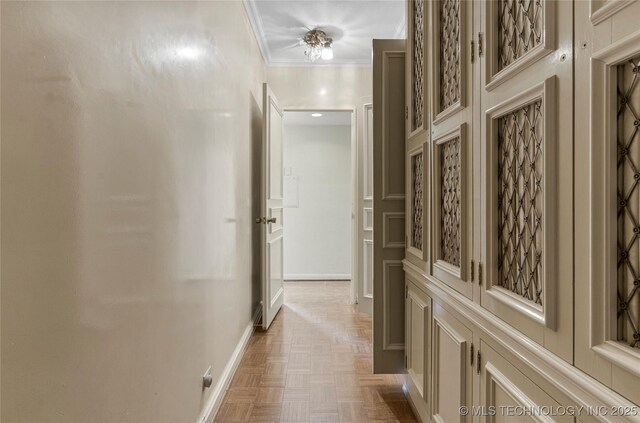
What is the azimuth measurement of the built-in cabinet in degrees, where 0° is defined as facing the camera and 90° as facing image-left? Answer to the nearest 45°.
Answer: approximately 45°

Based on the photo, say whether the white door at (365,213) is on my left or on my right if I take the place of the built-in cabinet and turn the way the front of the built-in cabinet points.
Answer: on my right

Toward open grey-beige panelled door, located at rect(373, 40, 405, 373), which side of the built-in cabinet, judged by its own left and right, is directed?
right

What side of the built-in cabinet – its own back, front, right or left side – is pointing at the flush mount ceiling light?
right

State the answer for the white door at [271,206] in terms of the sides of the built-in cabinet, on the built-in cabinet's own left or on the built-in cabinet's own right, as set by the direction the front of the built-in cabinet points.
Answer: on the built-in cabinet's own right
